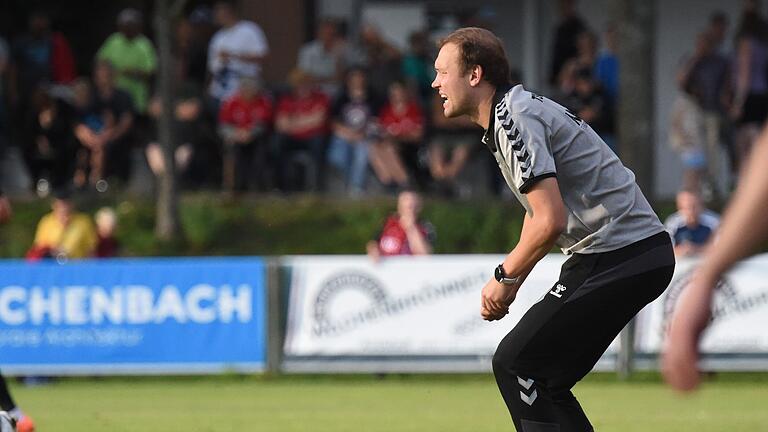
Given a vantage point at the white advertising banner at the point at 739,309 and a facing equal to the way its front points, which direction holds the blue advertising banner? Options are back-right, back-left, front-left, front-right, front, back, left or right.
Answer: right

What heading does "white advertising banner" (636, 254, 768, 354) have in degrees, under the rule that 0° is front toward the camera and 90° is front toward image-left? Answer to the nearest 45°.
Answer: approximately 0°

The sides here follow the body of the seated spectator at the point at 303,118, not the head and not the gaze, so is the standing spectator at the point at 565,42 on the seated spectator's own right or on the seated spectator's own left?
on the seated spectator's own left

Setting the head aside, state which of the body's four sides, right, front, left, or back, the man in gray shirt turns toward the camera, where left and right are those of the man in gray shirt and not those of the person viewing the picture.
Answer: left

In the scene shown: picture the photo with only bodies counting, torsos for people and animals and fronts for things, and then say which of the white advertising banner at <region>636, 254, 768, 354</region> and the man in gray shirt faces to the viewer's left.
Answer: the man in gray shirt

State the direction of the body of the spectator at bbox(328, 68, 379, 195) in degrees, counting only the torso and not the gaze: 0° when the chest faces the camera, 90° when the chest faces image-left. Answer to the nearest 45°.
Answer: approximately 0°

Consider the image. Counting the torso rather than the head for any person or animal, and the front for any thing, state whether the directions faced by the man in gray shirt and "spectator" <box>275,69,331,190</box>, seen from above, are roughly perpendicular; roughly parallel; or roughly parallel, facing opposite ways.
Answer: roughly perpendicular

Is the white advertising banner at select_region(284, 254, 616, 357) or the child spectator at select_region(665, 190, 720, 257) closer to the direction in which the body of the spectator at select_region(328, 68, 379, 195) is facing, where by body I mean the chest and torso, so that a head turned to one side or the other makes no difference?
the white advertising banner

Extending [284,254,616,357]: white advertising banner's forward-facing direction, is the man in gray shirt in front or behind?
in front

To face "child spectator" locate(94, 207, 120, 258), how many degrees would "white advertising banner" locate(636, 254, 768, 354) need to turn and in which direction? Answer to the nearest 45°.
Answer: approximately 90° to its right
